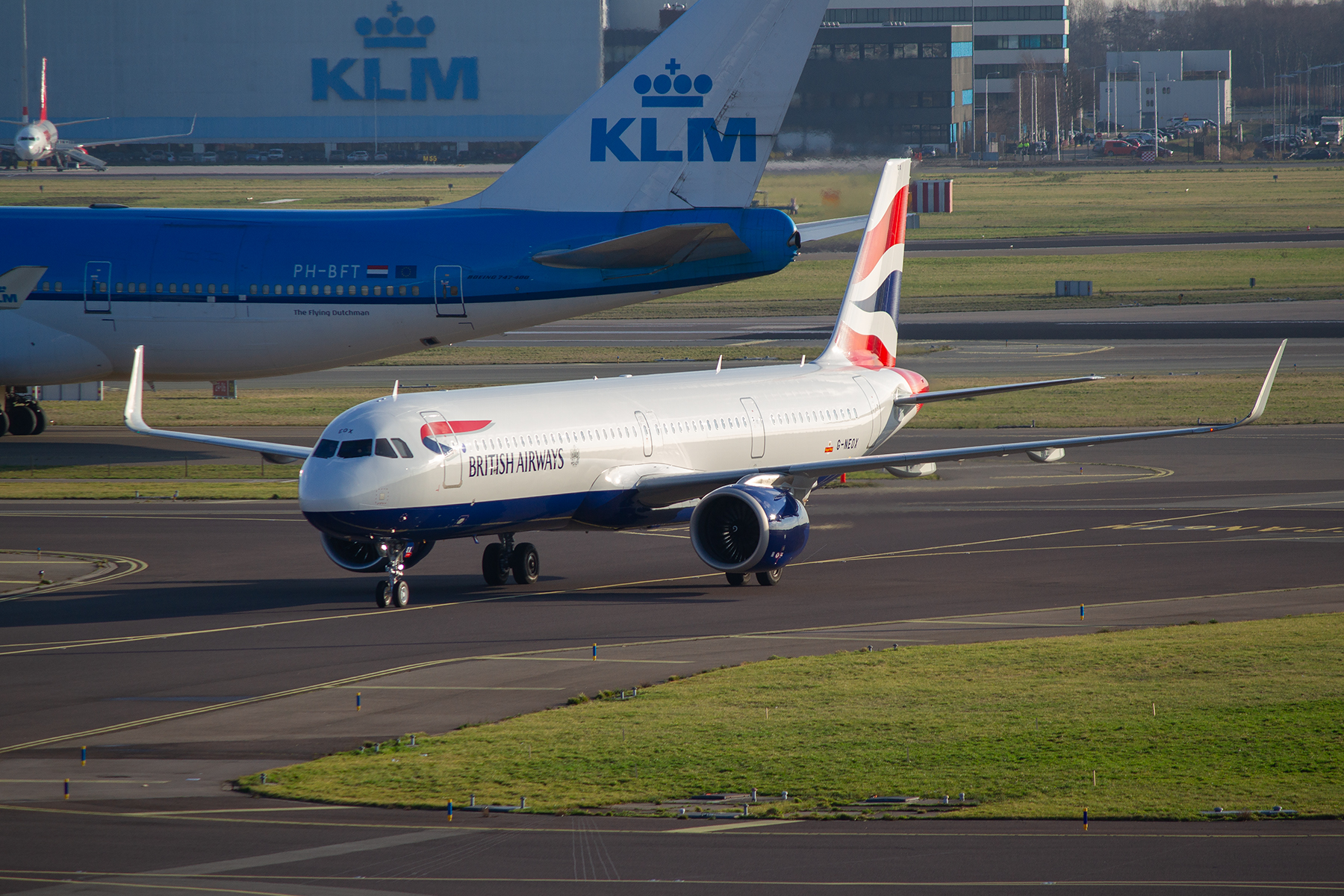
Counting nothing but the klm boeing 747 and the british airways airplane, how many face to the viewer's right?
0

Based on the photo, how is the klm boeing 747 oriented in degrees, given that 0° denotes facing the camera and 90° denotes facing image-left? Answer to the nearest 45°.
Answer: approximately 90°

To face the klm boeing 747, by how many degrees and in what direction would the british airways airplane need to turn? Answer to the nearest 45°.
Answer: approximately 135° to its right

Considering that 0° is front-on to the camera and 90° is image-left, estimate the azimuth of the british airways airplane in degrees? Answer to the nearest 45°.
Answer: approximately 45°

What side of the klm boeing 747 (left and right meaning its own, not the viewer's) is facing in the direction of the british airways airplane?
left
